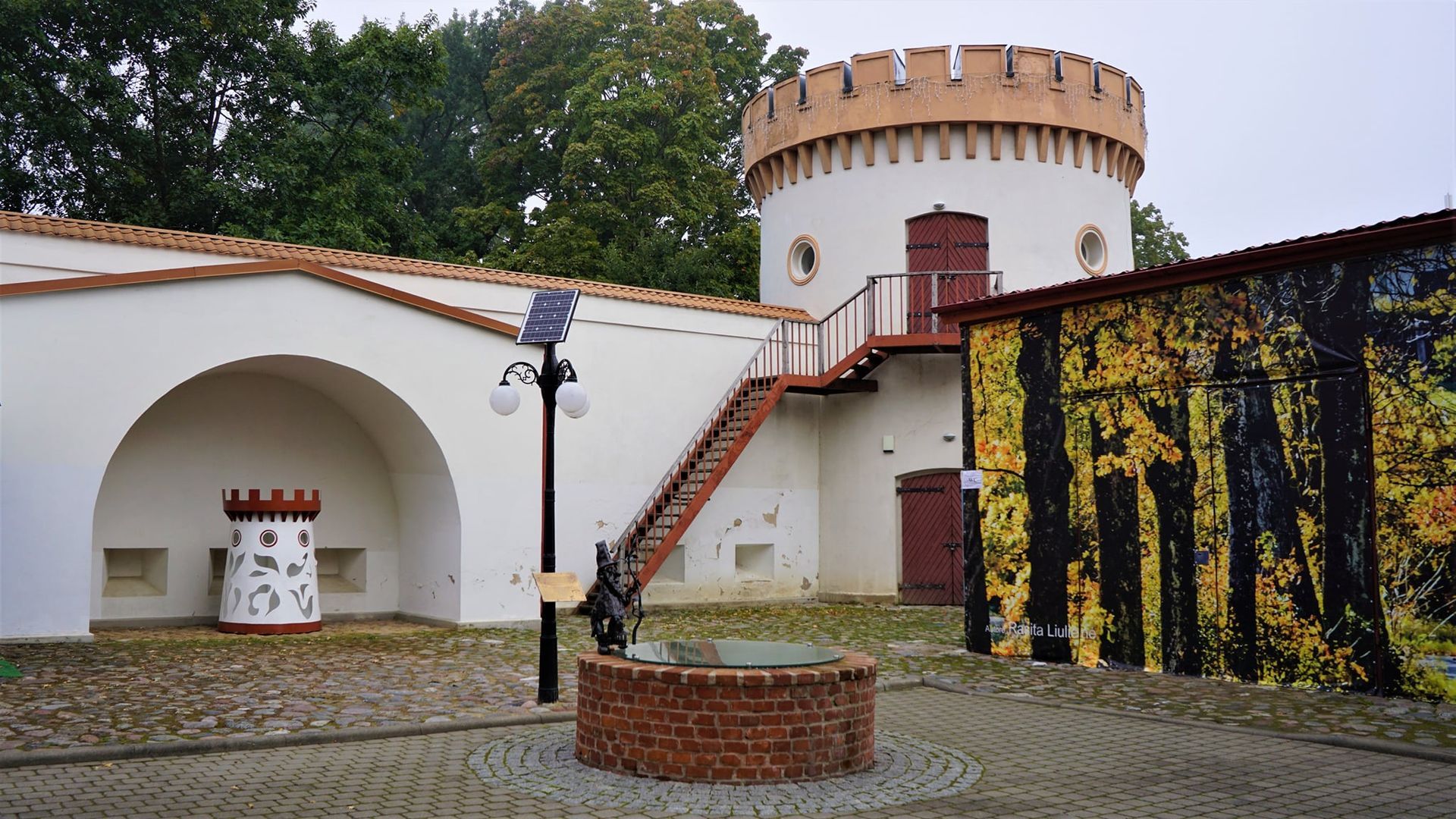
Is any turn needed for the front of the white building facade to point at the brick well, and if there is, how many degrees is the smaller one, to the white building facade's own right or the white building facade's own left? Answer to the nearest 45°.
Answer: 0° — it already faces it

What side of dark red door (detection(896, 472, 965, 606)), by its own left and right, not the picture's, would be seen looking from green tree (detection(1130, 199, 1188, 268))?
back

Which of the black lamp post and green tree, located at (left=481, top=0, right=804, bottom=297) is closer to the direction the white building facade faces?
the black lamp post

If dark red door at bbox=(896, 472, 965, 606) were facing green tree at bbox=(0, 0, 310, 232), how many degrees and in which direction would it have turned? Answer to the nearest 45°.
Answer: approximately 90° to its right

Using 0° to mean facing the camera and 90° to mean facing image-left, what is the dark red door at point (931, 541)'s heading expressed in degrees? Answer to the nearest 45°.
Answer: approximately 0°

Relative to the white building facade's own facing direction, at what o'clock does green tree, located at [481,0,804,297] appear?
The green tree is roughly at 6 o'clock from the white building facade.

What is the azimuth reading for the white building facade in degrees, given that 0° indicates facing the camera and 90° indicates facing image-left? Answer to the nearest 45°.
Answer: approximately 0°

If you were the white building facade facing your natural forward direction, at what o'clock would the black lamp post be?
The black lamp post is roughly at 12 o'clock from the white building facade.

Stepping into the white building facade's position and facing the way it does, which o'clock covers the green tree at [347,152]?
The green tree is roughly at 5 o'clock from the white building facade.

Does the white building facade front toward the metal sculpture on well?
yes

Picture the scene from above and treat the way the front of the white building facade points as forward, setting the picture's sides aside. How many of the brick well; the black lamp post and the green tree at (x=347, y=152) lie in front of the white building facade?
2

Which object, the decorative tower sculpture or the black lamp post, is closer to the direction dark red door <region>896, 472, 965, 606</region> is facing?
the black lamp post

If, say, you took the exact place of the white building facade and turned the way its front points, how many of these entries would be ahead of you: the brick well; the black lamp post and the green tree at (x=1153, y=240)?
2
